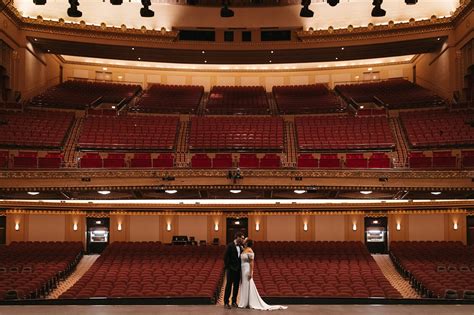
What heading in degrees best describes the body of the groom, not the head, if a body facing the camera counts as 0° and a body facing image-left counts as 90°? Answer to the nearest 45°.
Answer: approximately 315°

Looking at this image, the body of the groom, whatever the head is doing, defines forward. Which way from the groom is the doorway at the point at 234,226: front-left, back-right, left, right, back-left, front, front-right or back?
back-left

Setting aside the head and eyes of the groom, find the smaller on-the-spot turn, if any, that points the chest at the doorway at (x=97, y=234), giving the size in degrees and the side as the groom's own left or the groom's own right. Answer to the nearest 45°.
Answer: approximately 180°

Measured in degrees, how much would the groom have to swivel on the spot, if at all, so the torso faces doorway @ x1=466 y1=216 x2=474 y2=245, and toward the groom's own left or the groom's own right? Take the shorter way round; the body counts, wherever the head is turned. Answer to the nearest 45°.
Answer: approximately 90° to the groom's own left

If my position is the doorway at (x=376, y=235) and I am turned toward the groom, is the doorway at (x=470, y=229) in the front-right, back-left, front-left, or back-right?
back-left

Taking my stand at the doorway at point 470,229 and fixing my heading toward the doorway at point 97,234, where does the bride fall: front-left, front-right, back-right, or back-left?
front-left

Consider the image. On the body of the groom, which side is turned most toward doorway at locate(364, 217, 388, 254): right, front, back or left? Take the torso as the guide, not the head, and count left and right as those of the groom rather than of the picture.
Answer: left

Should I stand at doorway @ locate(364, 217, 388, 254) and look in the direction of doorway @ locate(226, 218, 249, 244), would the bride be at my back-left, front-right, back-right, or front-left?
front-left
